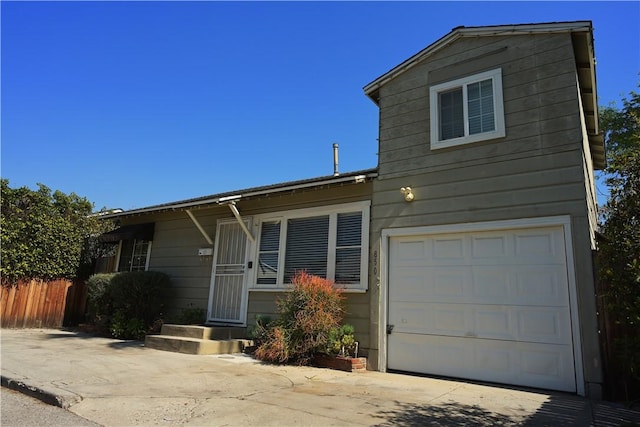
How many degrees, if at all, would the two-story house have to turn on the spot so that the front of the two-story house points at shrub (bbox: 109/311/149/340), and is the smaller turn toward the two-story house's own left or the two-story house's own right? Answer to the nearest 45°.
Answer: approximately 90° to the two-story house's own right

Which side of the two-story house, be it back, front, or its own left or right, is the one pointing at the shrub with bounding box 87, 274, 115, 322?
right

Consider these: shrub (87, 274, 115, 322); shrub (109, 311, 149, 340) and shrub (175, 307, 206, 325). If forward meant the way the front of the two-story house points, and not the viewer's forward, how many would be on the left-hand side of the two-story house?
0

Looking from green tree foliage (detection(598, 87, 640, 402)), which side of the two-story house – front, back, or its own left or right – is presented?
left

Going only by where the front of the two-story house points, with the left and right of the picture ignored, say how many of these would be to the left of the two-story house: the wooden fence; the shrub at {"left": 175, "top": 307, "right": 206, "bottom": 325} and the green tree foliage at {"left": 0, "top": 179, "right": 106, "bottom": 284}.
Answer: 0

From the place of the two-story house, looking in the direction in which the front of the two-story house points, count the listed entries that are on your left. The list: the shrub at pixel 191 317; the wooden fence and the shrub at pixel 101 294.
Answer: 0

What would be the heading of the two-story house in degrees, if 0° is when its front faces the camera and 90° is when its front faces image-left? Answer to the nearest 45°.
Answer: approximately 45°

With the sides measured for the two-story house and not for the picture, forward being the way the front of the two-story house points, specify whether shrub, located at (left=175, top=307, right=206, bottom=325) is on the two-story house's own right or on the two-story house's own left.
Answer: on the two-story house's own right

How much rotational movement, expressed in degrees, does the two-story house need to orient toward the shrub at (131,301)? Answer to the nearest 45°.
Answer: approximately 90° to its right
